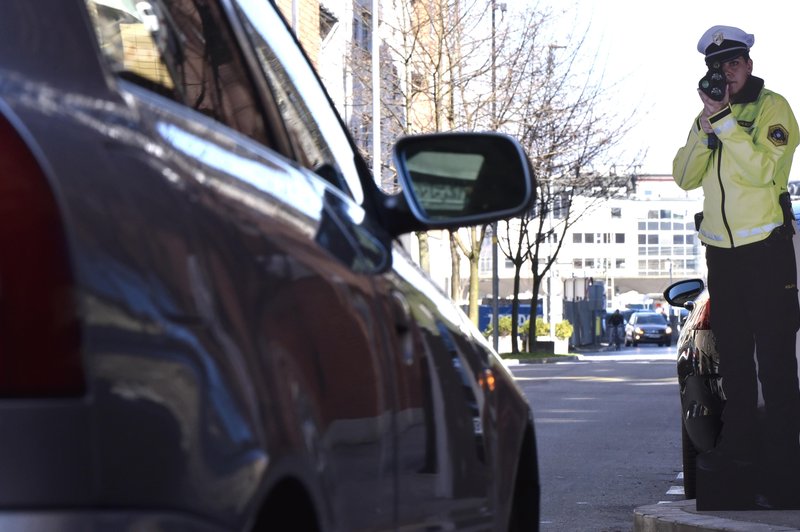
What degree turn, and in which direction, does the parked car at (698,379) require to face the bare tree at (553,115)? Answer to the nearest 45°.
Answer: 0° — it already faces it

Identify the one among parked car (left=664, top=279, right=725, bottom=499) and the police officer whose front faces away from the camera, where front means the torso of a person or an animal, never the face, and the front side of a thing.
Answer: the parked car

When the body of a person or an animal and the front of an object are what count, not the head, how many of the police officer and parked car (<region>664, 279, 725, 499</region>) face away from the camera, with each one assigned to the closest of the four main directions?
1

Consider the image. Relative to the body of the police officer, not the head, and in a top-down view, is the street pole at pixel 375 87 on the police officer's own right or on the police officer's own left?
on the police officer's own right

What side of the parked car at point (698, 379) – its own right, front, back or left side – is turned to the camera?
back

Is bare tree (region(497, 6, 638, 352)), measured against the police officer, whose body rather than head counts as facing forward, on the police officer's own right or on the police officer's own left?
on the police officer's own right

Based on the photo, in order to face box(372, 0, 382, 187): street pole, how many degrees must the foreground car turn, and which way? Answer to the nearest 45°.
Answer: approximately 45° to its left
